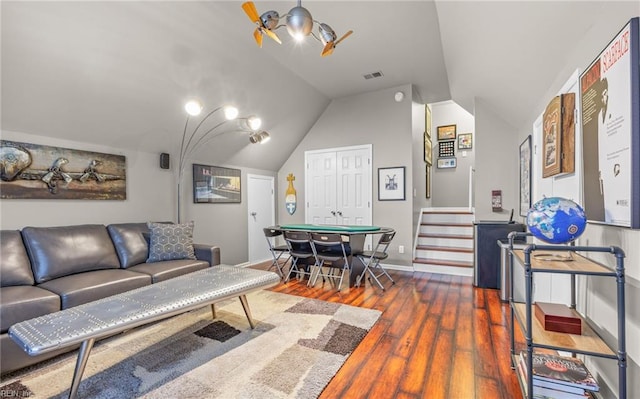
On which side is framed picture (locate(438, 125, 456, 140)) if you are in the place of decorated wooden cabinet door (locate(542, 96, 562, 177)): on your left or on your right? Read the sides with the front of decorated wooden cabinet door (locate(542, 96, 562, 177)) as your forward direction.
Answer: on your right

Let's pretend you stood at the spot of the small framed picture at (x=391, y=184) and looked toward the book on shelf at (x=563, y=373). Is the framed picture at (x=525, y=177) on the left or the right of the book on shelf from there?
left

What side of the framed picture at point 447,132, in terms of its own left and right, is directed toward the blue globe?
front

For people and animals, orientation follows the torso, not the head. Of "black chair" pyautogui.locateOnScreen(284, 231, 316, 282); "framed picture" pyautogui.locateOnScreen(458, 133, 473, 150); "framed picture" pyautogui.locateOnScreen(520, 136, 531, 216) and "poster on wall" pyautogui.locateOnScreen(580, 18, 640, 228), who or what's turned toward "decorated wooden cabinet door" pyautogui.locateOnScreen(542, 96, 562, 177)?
"framed picture" pyautogui.locateOnScreen(458, 133, 473, 150)

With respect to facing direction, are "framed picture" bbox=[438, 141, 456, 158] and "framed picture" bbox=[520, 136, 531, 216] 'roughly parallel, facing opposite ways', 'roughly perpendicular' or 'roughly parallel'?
roughly perpendicular

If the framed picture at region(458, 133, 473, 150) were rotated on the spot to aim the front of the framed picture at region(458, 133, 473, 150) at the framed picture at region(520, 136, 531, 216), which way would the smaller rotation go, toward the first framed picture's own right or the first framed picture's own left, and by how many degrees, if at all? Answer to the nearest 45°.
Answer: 0° — it already faces it

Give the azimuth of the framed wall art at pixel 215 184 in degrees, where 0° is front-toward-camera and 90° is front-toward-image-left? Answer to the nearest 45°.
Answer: approximately 315°

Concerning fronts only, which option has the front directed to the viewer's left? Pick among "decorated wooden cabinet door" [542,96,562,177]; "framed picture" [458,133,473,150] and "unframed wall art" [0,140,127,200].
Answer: "decorated wooden cabinet door" [542,96,562,177]

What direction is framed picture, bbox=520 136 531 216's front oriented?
to the viewer's left

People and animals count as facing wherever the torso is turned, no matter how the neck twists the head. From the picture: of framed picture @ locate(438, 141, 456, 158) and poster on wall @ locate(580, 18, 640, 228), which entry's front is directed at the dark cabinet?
the framed picture

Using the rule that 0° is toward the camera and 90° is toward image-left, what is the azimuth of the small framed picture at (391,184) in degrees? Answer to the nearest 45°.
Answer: approximately 0°

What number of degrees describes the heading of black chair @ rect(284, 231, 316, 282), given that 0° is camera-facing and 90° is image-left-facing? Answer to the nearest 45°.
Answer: approximately 225°

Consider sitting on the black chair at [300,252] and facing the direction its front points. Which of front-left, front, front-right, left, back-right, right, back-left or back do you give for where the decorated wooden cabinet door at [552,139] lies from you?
right

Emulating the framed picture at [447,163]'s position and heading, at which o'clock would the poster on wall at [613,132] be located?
The poster on wall is roughly at 12 o'clock from the framed picture.
